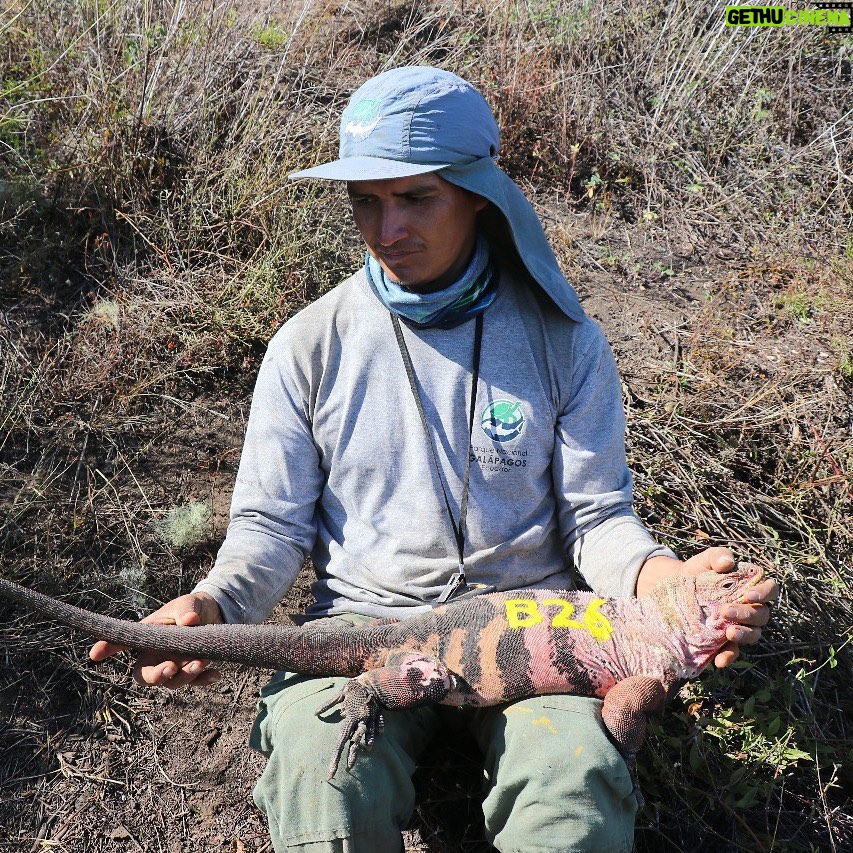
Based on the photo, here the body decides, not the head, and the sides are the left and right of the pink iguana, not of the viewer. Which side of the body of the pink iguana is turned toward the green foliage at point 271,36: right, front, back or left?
left

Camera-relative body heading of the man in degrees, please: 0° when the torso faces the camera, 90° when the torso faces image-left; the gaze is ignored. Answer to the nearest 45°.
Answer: approximately 0°

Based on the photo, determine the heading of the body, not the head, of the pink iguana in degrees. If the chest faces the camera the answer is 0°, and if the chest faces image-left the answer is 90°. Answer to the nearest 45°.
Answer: approximately 270°

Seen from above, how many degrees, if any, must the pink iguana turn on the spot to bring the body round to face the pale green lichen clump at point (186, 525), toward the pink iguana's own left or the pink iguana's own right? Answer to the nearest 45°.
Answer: approximately 135° to the pink iguana's own left

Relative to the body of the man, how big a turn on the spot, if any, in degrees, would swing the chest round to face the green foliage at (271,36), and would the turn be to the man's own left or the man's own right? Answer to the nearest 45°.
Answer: approximately 180°

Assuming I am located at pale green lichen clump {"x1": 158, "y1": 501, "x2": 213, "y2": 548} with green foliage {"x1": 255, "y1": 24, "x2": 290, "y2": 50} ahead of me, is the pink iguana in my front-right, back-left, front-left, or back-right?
back-right

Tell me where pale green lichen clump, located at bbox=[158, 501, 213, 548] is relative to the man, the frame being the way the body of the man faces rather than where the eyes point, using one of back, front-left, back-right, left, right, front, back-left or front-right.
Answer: back-right
